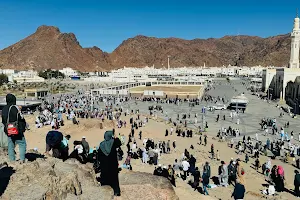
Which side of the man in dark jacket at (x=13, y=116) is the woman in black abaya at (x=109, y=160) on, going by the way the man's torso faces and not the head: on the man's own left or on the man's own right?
on the man's own right

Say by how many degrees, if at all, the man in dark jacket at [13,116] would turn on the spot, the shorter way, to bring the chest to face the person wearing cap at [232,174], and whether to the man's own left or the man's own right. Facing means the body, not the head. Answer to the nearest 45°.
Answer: approximately 90° to the man's own right

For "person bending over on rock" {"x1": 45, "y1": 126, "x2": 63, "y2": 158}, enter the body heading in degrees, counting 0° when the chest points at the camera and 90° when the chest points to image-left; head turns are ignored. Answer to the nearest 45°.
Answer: approximately 180°

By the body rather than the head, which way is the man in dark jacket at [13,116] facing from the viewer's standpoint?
away from the camera

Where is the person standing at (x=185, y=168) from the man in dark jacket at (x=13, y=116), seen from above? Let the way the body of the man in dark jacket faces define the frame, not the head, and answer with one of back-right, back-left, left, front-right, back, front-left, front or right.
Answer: front-right

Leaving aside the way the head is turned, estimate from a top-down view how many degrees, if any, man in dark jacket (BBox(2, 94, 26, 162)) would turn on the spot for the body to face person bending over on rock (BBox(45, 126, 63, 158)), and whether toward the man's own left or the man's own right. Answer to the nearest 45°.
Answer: approximately 45° to the man's own right

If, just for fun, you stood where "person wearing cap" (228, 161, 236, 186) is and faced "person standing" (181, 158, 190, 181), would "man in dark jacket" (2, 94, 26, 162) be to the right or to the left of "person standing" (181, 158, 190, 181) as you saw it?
left

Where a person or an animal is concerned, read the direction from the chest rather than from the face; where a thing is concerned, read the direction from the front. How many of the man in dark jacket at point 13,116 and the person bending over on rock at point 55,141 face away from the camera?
2
